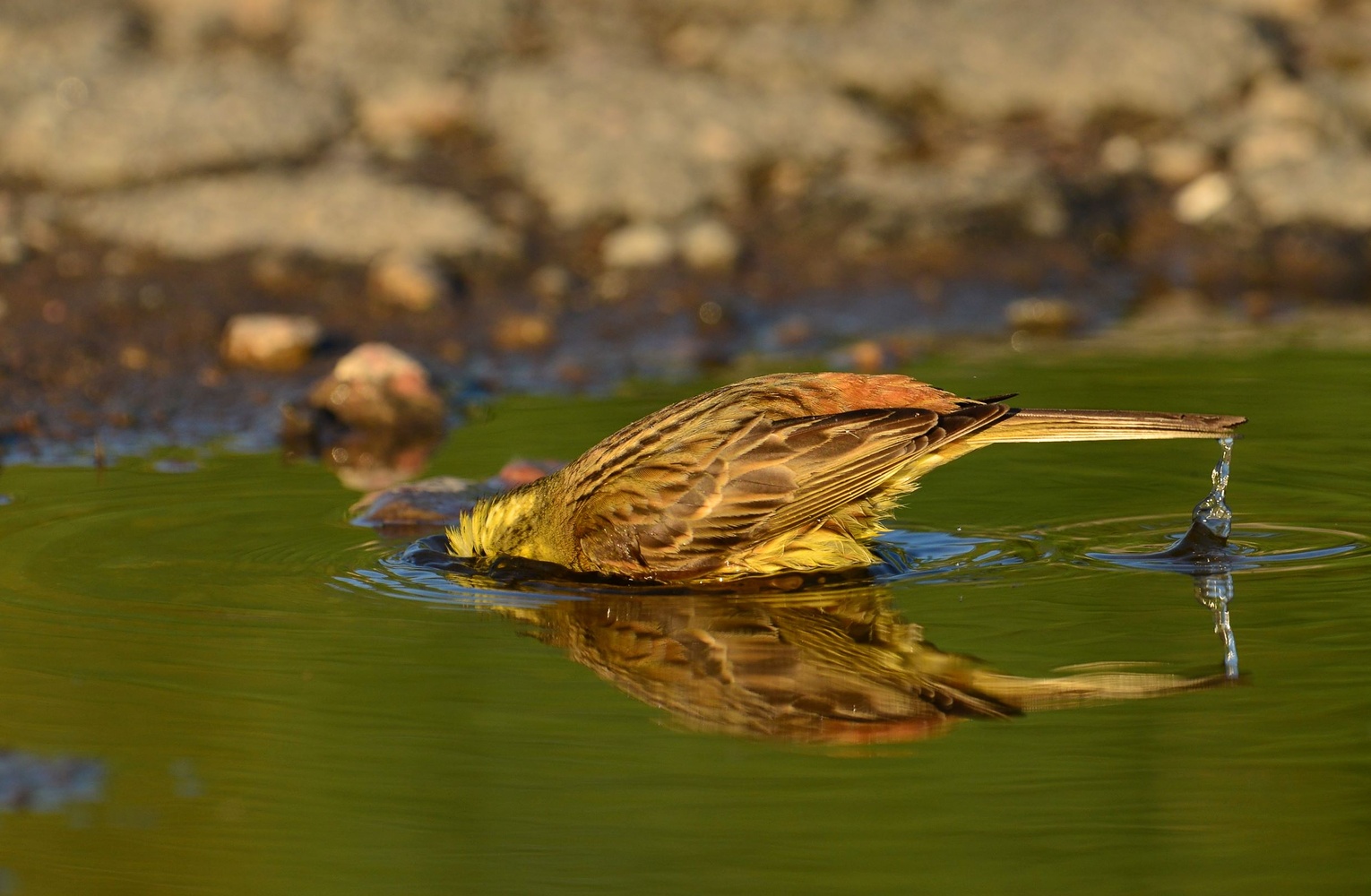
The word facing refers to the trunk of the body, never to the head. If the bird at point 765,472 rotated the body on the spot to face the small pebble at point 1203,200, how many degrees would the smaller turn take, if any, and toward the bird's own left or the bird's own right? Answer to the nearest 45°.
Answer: approximately 135° to the bird's own right

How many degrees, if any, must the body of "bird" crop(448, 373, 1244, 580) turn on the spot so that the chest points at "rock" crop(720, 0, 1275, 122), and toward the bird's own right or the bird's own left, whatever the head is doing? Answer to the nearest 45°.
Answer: approximately 90° to the bird's own right

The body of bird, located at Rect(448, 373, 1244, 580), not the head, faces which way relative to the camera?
to the viewer's left

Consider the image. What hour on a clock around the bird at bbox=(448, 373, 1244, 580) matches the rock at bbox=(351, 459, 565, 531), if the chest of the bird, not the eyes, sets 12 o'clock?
The rock is roughly at 1 o'clock from the bird.

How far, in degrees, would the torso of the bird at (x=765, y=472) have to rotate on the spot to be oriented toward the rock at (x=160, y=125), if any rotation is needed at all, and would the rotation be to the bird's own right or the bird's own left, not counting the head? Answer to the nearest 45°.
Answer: approximately 45° to the bird's own right

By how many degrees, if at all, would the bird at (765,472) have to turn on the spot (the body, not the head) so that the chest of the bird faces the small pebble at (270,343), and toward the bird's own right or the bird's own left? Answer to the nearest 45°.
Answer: approximately 45° to the bird's own right

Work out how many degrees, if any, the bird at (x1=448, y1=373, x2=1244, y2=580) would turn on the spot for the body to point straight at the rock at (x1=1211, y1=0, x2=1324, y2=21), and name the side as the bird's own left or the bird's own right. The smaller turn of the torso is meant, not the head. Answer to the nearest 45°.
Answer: approximately 135° to the bird's own right

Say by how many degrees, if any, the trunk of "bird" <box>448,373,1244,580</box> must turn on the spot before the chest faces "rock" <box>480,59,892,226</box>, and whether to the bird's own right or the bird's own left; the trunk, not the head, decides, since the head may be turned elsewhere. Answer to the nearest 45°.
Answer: approximately 90° to the bird's own right

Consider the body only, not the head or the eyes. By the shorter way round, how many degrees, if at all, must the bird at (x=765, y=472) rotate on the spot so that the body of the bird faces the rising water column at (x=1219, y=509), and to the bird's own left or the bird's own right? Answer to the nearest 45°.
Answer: approximately 180°

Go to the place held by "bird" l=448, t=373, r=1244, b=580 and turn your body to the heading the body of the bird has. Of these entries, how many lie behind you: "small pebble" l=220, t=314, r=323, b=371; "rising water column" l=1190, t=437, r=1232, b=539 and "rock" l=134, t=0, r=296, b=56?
1

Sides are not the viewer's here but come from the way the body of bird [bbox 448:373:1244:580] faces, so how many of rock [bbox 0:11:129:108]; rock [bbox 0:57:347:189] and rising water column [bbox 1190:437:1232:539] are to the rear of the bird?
1

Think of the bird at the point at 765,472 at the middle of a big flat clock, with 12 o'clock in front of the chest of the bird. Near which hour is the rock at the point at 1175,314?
The rock is roughly at 4 o'clock from the bird.

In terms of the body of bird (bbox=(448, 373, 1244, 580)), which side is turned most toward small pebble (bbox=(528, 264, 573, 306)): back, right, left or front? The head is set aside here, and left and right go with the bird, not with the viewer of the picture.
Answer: right
